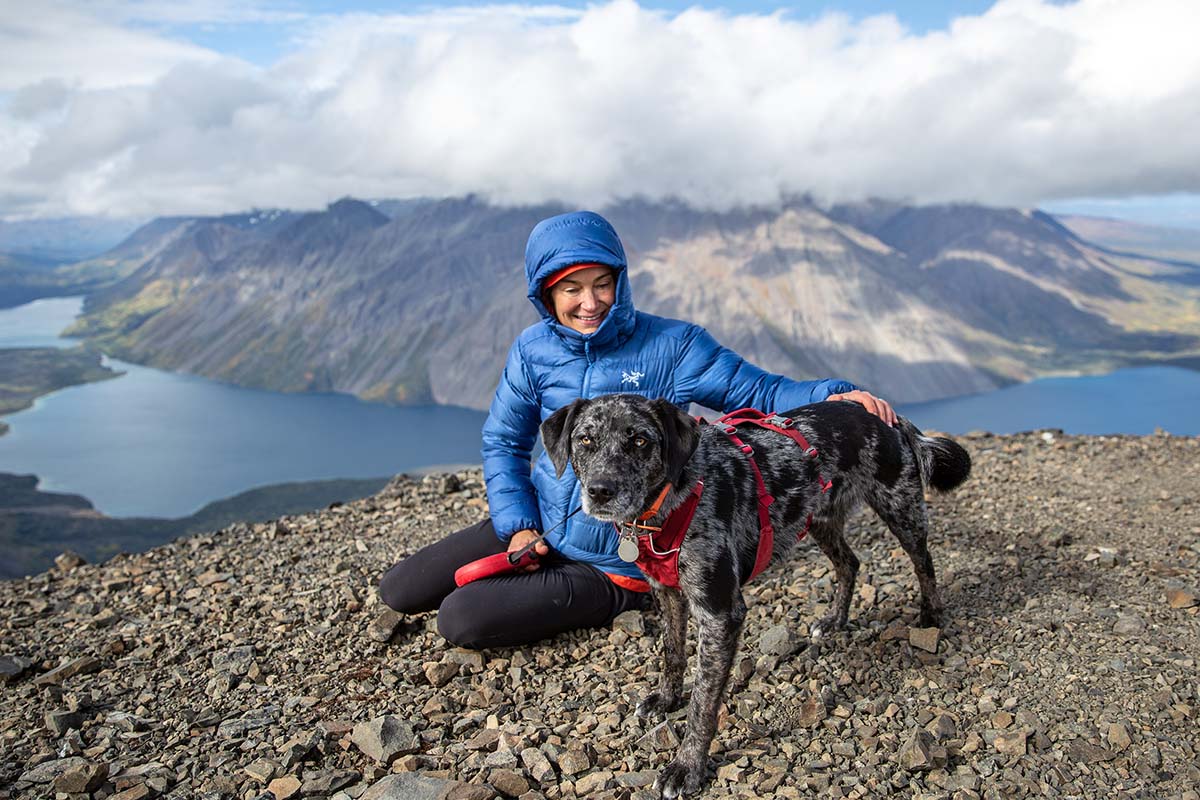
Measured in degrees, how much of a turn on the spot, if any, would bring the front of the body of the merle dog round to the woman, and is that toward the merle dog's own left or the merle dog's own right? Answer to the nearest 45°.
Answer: approximately 90° to the merle dog's own right

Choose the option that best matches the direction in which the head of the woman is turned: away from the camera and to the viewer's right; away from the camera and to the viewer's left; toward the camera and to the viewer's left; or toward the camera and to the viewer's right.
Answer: toward the camera and to the viewer's right

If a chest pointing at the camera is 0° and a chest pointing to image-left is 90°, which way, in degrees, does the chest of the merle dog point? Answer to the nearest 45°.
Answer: approximately 45°
